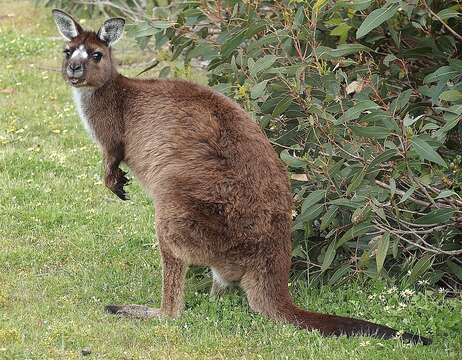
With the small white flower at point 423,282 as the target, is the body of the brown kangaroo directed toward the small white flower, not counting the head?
no

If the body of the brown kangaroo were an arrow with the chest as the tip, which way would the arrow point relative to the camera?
to the viewer's left

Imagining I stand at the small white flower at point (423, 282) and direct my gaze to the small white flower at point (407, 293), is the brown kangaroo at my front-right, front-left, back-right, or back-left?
front-right

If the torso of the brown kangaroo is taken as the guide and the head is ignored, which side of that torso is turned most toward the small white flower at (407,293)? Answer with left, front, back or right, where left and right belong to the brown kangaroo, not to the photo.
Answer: back
